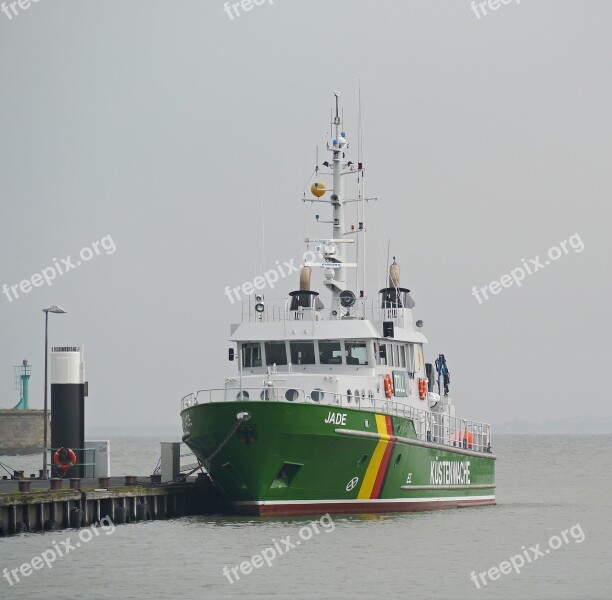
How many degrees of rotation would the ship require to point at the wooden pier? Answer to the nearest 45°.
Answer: approximately 45° to its right

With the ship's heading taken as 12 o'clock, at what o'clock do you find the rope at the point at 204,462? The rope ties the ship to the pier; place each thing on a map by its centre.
The rope is roughly at 1 o'clock from the ship.

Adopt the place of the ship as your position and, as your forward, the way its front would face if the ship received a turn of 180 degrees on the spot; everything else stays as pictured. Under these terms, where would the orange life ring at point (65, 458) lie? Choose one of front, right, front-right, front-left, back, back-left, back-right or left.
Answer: back-left
